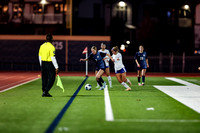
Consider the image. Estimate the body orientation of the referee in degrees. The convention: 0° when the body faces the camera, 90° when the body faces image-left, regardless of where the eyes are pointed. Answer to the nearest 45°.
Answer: approximately 225°
